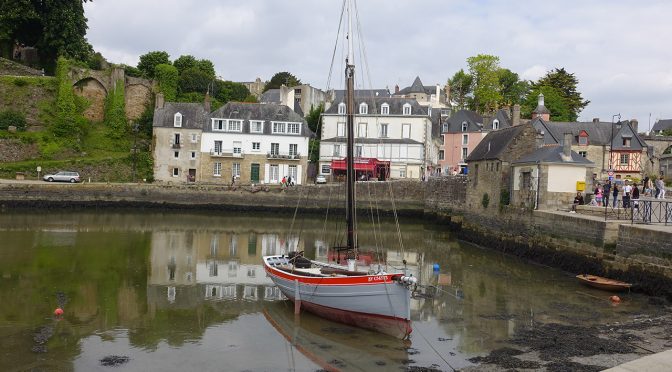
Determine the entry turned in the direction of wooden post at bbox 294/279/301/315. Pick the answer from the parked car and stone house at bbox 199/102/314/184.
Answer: the stone house

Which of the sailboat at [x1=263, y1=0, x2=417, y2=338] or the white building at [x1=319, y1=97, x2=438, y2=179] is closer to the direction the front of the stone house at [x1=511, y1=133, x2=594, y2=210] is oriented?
the sailboat

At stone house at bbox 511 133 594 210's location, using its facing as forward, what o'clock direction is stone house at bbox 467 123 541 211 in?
stone house at bbox 467 123 541 211 is roughly at 3 o'clock from stone house at bbox 511 133 594 210.

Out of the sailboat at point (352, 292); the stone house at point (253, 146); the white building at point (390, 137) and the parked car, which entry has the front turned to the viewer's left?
the parked car

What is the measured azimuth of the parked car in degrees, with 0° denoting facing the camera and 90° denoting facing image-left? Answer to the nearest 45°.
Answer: approximately 90°

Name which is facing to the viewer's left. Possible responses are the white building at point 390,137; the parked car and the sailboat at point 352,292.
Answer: the parked car

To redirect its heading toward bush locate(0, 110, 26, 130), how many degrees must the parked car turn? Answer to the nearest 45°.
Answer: approximately 45° to its right

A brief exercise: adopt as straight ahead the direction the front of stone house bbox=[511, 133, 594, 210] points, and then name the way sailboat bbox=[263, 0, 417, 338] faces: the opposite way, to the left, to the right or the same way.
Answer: to the left

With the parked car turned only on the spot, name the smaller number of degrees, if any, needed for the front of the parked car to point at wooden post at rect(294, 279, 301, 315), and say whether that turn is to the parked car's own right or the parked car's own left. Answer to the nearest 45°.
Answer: approximately 90° to the parked car's own left

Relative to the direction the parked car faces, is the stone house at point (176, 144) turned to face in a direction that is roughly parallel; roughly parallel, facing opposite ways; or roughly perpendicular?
roughly perpendicular

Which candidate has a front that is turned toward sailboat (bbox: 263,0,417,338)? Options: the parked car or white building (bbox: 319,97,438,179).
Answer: the white building
